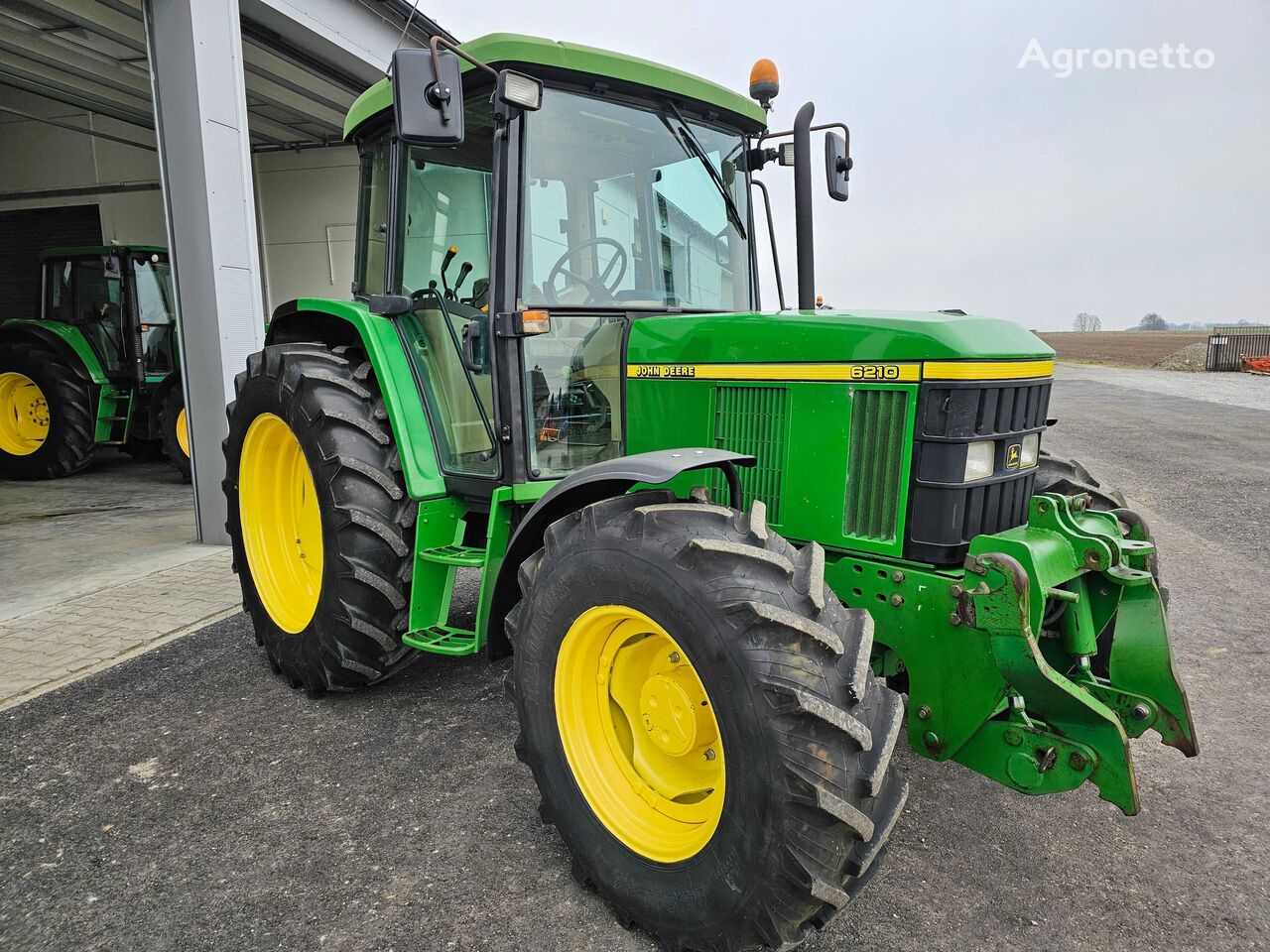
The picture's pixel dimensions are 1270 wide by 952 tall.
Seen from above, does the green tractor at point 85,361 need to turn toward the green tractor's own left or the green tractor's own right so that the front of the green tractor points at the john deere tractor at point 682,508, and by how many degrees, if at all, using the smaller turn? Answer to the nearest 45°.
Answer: approximately 45° to the green tractor's own right

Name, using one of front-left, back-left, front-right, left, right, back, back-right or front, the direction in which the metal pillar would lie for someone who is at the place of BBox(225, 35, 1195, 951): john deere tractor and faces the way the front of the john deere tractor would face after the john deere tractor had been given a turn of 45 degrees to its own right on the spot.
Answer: back-right

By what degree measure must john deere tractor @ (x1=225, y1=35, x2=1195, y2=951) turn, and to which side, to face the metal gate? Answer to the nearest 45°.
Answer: approximately 90° to its left

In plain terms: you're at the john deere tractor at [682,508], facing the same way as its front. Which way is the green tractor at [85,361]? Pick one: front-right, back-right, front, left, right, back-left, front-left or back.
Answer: back

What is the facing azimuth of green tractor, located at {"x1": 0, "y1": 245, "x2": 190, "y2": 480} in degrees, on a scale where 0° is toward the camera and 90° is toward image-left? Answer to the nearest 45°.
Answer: approximately 315°

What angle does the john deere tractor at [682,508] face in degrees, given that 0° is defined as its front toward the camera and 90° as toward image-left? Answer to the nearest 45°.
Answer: approximately 315°
